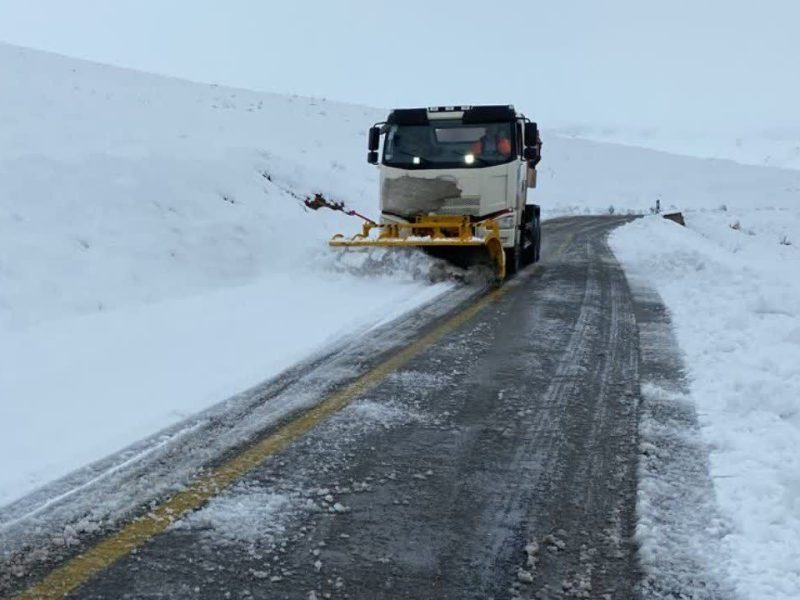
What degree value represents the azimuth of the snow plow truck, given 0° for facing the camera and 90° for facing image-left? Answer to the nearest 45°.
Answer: approximately 0°
